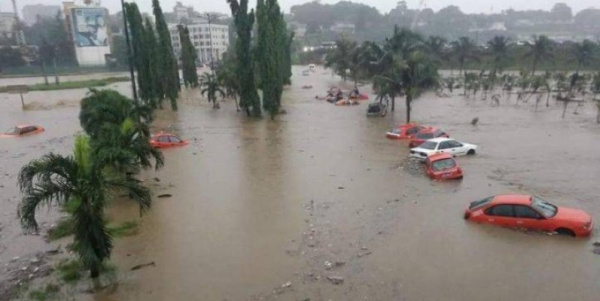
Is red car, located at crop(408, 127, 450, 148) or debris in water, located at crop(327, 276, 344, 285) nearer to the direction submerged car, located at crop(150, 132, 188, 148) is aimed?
the red car

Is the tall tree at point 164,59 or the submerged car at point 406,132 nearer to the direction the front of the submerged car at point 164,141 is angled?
the submerged car

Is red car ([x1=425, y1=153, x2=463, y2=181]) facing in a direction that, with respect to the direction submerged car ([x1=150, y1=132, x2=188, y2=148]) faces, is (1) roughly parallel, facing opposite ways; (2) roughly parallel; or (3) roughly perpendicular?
roughly perpendicular

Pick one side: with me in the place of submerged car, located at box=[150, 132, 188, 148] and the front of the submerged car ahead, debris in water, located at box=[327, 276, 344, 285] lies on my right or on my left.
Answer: on my right

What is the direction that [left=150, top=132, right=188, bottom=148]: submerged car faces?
to the viewer's right

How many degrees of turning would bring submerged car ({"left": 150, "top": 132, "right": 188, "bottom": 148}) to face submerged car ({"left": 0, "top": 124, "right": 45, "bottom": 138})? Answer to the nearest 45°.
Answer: approximately 135° to its left

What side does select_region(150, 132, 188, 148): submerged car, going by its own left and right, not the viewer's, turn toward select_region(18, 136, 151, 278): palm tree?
right

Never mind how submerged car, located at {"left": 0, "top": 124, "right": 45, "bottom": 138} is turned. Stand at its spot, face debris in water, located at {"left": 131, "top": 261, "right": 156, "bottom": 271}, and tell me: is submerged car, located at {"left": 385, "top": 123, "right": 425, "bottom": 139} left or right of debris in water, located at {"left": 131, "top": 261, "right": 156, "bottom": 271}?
left
